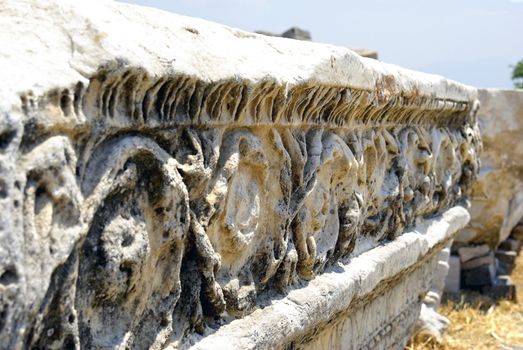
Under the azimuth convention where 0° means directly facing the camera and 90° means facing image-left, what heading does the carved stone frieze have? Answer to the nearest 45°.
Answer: approximately 315°
